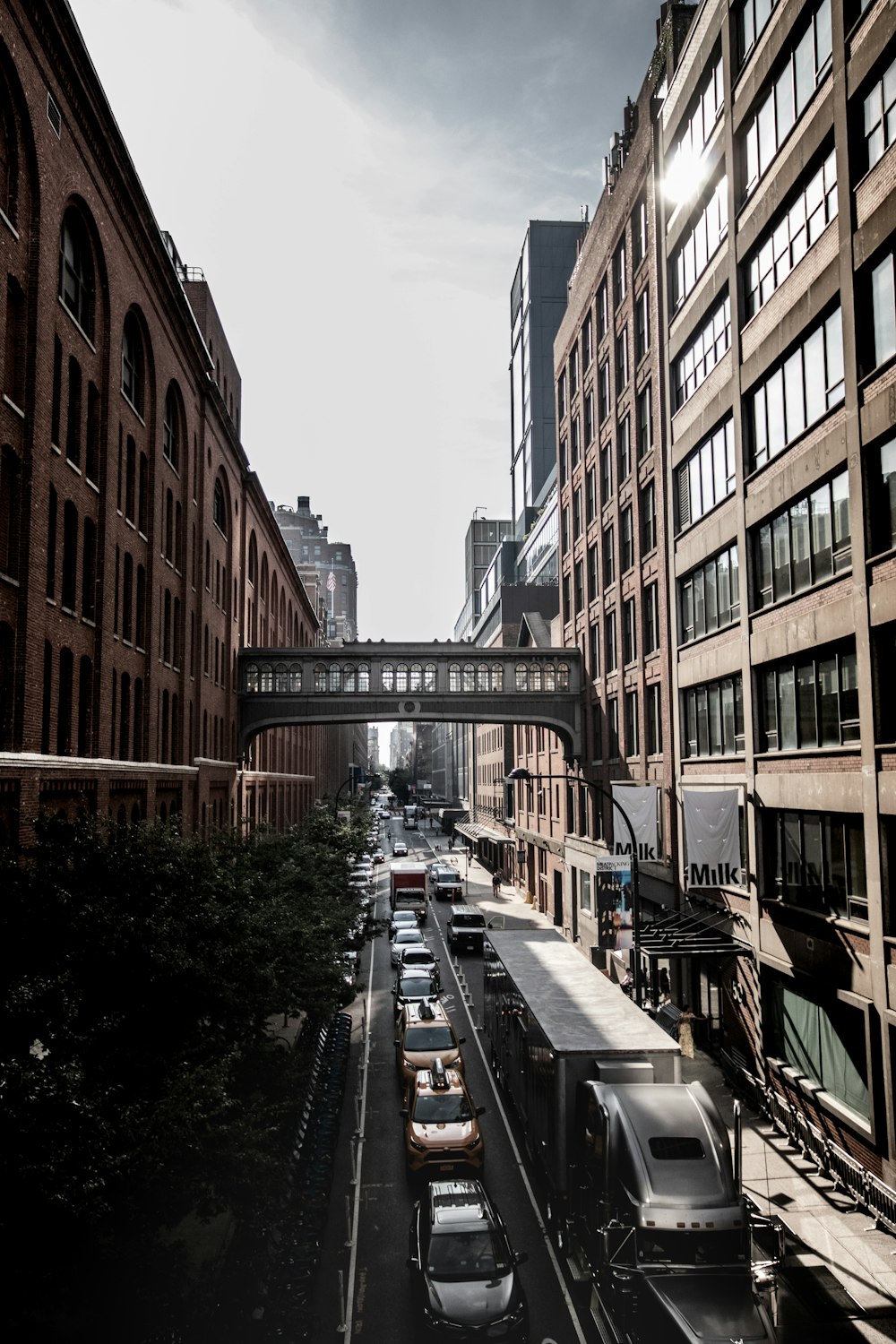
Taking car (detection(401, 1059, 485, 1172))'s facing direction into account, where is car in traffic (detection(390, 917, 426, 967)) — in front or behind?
behind

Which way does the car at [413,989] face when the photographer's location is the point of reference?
facing the viewer

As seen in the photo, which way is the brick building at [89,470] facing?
to the viewer's right

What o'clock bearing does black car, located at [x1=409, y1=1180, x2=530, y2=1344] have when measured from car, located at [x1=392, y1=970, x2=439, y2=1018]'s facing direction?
The black car is roughly at 12 o'clock from the car.

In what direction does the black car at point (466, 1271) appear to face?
toward the camera

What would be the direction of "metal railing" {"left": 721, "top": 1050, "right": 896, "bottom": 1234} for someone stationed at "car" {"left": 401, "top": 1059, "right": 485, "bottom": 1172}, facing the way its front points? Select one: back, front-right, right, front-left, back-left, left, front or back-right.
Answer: left

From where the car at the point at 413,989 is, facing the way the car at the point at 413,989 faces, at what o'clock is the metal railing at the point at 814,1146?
The metal railing is roughly at 11 o'clock from the car.

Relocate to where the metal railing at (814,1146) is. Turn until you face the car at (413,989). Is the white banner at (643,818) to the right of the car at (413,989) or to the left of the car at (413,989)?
right

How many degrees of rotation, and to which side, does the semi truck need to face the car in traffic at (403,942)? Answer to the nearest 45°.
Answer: approximately 180°

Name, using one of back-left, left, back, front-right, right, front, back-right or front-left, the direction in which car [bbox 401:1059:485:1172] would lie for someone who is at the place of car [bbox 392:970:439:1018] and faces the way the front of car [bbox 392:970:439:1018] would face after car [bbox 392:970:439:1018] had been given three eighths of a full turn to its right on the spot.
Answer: back-left

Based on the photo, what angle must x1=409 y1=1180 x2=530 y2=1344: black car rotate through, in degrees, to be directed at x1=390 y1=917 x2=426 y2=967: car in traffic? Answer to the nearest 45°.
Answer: approximately 180°

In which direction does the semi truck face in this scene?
toward the camera

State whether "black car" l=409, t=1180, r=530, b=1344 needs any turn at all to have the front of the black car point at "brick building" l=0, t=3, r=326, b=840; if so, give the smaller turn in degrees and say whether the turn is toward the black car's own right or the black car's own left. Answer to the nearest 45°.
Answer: approximately 135° to the black car's own right
